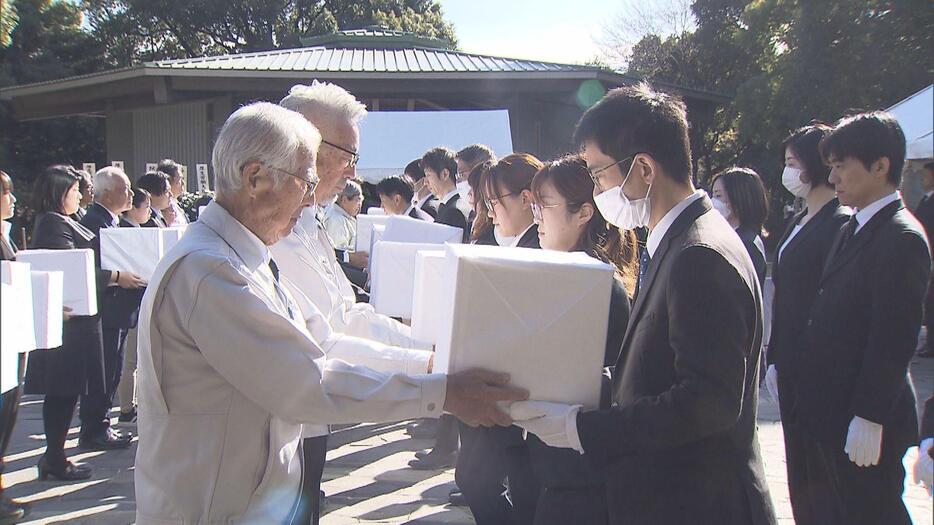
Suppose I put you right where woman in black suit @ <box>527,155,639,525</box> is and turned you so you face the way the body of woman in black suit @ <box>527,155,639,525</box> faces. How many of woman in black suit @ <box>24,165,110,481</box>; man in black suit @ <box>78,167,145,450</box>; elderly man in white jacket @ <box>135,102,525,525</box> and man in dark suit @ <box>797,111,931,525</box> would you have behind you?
1

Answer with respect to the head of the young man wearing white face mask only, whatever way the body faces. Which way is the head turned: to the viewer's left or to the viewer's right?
to the viewer's left

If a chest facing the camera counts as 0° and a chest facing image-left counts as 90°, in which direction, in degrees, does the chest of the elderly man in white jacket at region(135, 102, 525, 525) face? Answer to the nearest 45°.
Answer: approximately 270°

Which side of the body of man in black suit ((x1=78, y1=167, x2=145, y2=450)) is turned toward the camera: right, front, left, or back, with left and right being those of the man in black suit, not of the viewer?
right

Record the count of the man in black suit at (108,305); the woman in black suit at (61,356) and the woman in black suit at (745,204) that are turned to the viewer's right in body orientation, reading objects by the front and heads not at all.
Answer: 2

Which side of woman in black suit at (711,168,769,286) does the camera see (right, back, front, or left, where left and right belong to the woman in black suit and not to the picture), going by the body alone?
left

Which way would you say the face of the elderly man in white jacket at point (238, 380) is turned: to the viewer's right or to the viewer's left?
to the viewer's right

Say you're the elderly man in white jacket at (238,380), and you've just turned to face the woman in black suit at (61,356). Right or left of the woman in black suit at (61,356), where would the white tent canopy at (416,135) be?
right

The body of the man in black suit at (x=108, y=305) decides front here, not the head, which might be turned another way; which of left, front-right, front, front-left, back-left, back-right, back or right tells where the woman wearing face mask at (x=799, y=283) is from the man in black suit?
front-right

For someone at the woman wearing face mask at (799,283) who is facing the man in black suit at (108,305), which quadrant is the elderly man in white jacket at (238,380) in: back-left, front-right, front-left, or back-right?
front-left

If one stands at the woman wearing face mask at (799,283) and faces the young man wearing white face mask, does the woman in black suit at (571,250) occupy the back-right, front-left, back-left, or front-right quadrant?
front-right

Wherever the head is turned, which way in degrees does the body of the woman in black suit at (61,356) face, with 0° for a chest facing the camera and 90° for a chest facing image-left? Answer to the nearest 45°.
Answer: approximately 270°

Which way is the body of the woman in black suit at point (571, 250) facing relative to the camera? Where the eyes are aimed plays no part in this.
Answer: to the viewer's left

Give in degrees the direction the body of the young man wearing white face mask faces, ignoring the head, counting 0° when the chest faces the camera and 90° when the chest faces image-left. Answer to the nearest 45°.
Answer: approximately 90°

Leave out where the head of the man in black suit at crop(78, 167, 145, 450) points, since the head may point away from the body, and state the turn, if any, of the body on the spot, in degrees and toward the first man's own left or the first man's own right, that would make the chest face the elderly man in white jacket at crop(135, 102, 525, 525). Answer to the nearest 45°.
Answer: approximately 90° to the first man's own right

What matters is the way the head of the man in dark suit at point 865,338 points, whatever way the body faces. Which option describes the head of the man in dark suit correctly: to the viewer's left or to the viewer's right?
to the viewer's left

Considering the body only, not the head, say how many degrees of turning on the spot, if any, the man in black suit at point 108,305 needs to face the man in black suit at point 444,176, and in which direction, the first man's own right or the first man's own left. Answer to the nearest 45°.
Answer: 0° — they already face them
